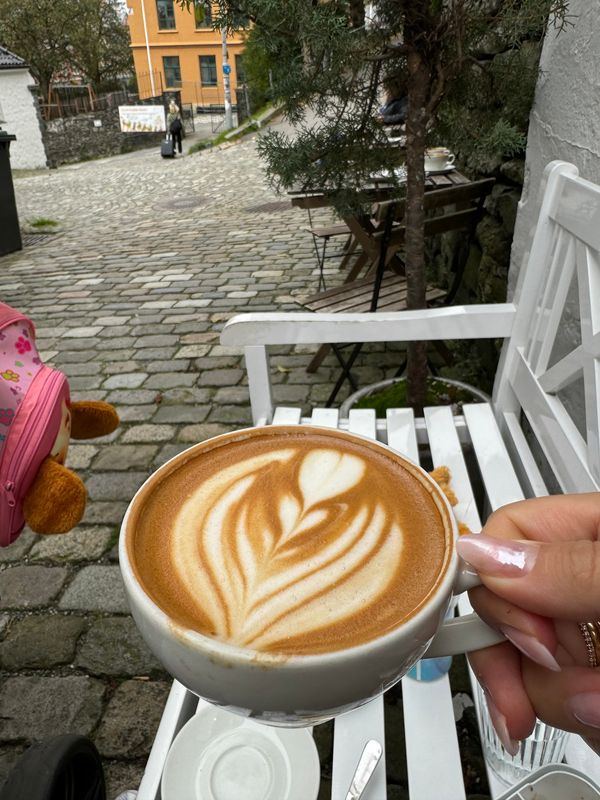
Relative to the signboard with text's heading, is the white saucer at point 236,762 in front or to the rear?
in front

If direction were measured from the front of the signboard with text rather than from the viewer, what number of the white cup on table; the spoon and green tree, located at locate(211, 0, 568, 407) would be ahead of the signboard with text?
3

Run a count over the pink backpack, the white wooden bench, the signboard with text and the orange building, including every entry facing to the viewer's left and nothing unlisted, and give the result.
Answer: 1

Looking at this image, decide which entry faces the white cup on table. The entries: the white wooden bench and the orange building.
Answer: the orange building

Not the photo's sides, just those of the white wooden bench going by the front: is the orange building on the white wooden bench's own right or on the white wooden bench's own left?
on the white wooden bench's own right

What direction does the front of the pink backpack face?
to the viewer's right

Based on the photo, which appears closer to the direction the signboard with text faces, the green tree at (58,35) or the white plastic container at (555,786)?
the white plastic container

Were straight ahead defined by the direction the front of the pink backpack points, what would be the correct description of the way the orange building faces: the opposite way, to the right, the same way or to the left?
to the right

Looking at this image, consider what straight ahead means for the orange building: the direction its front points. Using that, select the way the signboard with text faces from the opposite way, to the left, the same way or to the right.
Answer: the same way

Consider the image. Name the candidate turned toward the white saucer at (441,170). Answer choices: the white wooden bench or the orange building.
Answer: the orange building

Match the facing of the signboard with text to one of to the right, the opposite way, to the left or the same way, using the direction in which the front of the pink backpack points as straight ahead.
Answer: to the right

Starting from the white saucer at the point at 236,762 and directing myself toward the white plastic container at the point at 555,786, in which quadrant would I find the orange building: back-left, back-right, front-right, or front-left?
back-left

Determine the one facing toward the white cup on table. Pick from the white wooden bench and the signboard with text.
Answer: the signboard with text

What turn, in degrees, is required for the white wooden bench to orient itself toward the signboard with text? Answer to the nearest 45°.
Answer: approximately 90° to its right

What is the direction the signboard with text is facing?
toward the camera

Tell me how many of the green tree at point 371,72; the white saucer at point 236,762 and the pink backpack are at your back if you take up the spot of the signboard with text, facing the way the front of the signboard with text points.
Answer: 0

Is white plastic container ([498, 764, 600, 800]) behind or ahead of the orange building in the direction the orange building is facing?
ahead

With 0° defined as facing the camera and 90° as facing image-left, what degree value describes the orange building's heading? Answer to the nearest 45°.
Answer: approximately 0°

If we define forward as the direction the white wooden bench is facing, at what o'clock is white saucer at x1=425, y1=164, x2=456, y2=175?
The white saucer is roughly at 3 o'clock from the white wooden bench.

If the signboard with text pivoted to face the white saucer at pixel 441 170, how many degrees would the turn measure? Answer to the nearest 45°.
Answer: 0° — it already faces it
